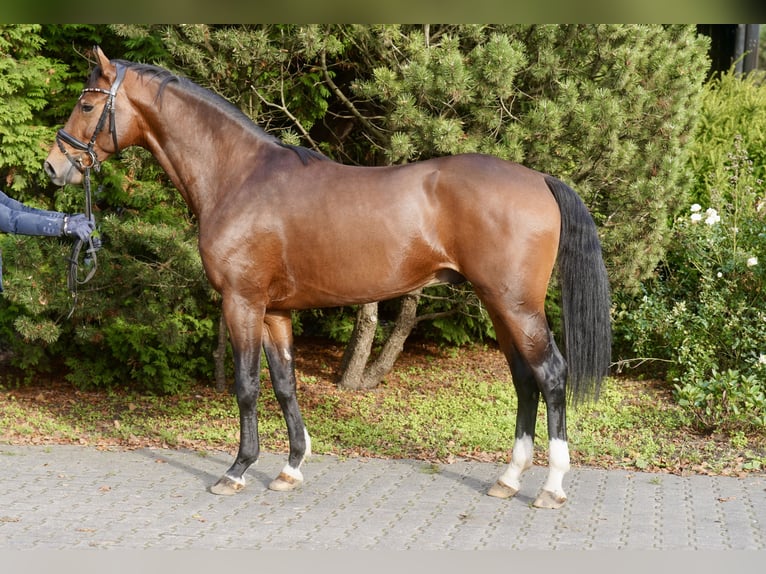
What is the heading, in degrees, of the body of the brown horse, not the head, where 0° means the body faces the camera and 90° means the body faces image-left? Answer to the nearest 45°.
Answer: approximately 90°

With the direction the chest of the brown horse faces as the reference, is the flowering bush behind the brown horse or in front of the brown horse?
behind

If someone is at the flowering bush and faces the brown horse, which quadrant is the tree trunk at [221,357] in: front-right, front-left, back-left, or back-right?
front-right

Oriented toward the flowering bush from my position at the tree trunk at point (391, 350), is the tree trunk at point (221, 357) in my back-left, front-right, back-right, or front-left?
back-right

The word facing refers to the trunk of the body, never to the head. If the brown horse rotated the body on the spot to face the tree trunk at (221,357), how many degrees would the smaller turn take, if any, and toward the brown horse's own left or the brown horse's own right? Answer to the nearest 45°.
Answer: approximately 90° to the brown horse's own right

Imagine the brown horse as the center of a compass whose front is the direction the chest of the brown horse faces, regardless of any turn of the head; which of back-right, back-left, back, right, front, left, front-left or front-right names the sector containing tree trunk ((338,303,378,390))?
right

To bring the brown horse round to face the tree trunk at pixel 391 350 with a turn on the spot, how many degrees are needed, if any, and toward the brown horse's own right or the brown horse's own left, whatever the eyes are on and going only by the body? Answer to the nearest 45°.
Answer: approximately 90° to the brown horse's own right

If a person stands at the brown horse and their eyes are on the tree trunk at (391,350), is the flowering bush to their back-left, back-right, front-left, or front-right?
front-right
